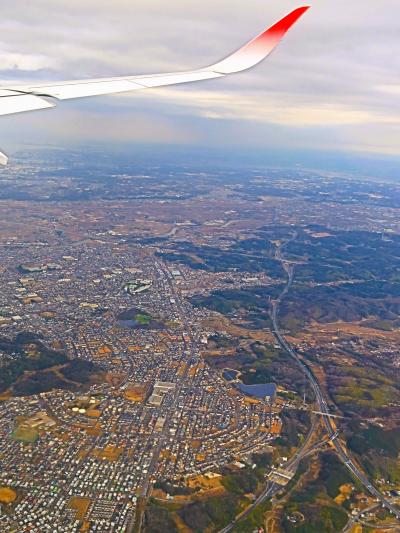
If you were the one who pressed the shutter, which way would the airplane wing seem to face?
facing away from the viewer and to the left of the viewer
